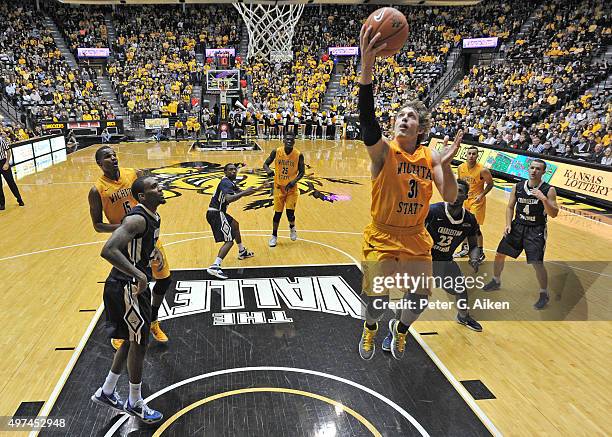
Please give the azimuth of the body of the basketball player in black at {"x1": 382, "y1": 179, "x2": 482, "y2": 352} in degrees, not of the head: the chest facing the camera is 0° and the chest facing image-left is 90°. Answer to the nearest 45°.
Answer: approximately 0°

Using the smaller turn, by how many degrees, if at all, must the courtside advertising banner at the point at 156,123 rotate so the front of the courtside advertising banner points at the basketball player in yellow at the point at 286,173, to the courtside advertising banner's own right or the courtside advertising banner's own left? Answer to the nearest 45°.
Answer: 0° — it already faces them

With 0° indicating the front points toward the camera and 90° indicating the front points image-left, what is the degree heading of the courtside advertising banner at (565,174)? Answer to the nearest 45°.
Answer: approximately 45°

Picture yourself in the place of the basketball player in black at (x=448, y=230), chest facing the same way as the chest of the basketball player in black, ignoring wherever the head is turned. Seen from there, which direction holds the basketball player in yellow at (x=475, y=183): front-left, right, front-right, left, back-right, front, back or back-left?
back
